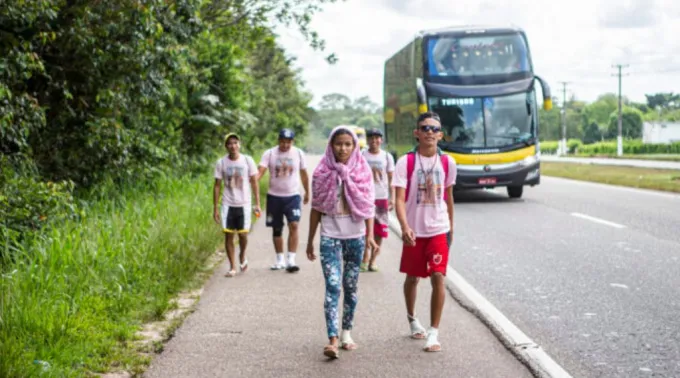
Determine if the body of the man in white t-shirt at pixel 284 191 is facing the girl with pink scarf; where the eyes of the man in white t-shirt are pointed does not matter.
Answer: yes

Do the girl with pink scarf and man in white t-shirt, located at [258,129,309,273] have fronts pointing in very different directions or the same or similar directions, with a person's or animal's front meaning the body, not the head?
same or similar directions

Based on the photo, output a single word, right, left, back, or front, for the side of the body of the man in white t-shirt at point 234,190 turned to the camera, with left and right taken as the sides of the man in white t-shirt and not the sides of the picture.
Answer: front

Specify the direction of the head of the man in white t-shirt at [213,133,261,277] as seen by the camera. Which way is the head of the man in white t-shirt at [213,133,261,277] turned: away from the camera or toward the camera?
toward the camera

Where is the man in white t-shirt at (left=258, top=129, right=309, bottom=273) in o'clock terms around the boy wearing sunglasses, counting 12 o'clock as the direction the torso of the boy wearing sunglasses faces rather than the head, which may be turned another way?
The man in white t-shirt is roughly at 5 o'clock from the boy wearing sunglasses.

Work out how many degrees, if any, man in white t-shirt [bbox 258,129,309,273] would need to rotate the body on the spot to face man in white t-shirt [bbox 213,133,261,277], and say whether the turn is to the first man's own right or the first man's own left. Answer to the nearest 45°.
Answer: approximately 90° to the first man's own right

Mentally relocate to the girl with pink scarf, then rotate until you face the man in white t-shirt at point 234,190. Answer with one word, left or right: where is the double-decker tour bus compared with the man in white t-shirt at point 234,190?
right

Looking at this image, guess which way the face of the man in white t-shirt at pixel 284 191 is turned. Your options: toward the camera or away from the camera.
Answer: toward the camera

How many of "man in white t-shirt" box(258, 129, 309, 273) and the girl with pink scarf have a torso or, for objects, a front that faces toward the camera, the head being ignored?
2

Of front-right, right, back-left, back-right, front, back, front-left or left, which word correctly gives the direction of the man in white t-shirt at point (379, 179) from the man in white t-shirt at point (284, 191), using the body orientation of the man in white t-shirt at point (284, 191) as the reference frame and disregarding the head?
left

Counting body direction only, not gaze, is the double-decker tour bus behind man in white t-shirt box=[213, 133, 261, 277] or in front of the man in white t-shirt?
behind

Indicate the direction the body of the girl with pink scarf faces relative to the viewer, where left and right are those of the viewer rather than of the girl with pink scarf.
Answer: facing the viewer

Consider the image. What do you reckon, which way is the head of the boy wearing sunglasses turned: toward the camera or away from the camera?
toward the camera

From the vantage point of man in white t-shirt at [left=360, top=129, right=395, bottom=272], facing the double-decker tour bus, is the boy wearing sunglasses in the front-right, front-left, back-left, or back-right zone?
back-right

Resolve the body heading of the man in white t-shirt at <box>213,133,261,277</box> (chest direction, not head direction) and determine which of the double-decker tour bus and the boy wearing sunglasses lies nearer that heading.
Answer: the boy wearing sunglasses

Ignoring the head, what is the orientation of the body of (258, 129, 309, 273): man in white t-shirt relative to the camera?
toward the camera
